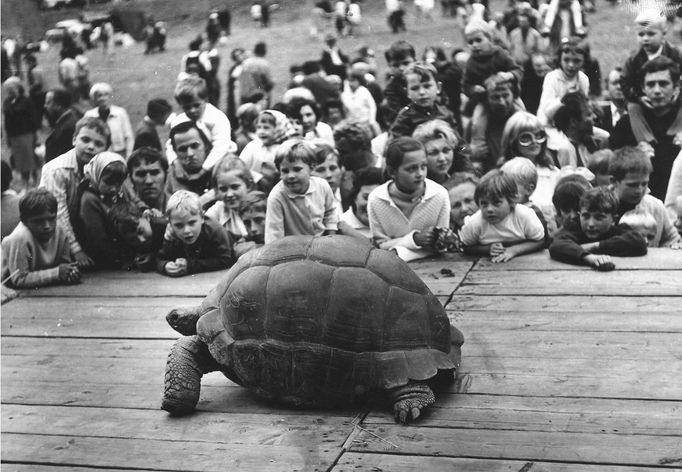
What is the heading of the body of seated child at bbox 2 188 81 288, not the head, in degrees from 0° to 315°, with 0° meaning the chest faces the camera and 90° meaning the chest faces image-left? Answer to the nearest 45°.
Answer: approximately 315°

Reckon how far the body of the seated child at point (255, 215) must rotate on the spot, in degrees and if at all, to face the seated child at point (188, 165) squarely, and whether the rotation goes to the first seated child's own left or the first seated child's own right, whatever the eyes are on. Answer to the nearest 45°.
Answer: approximately 135° to the first seated child's own right

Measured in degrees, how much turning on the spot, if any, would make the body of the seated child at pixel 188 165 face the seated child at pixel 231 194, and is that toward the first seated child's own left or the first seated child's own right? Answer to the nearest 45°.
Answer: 0° — they already face them

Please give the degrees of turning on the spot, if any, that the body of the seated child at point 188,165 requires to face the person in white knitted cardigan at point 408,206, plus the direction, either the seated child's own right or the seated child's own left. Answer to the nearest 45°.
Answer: approximately 45° to the seated child's own left

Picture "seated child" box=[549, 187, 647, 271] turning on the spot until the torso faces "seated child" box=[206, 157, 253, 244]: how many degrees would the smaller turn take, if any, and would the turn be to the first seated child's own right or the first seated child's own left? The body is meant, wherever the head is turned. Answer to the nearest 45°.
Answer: approximately 90° to the first seated child's own right

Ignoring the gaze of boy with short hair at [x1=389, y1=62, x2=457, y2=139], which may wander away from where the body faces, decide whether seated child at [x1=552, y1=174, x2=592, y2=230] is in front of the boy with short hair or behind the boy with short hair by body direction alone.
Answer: in front

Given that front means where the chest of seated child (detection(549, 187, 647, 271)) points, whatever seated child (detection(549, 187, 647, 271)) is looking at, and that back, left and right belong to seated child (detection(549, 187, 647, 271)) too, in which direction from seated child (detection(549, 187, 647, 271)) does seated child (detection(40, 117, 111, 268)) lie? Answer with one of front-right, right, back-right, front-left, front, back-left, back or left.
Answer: right

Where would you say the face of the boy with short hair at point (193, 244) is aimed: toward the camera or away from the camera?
toward the camera

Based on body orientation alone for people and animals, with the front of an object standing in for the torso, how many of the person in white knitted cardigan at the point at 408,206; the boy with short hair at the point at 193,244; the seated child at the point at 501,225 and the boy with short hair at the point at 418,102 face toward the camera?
4

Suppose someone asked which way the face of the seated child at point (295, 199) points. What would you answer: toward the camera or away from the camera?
toward the camera

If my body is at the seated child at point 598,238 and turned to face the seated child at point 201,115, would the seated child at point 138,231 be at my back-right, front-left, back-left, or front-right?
front-left

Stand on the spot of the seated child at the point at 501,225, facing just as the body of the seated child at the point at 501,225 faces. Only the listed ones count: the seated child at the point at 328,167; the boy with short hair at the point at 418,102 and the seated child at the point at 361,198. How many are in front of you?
0

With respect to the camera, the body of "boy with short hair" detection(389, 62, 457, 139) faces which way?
toward the camera

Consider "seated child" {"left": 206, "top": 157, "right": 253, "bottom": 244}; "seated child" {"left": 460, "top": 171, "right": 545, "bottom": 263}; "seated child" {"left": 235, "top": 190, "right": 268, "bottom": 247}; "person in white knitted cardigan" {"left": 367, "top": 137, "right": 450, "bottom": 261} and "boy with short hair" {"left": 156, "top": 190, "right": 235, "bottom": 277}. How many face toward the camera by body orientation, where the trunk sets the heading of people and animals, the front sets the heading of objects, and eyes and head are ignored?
5

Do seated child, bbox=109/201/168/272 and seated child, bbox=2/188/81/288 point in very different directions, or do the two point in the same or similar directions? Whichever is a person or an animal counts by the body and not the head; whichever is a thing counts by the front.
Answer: same or similar directions

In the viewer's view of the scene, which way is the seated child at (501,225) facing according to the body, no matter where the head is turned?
toward the camera

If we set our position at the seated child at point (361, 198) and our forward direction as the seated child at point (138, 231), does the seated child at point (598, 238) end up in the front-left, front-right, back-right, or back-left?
back-left

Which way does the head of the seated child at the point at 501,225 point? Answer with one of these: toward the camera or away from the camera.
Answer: toward the camera

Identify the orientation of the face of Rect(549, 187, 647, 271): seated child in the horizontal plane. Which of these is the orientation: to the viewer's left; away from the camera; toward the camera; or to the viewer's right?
toward the camera

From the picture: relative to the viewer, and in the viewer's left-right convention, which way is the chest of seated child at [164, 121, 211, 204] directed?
facing the viewer

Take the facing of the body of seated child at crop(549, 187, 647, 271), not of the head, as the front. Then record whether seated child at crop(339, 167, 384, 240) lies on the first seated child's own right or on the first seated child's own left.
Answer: on the first seated child's own right
